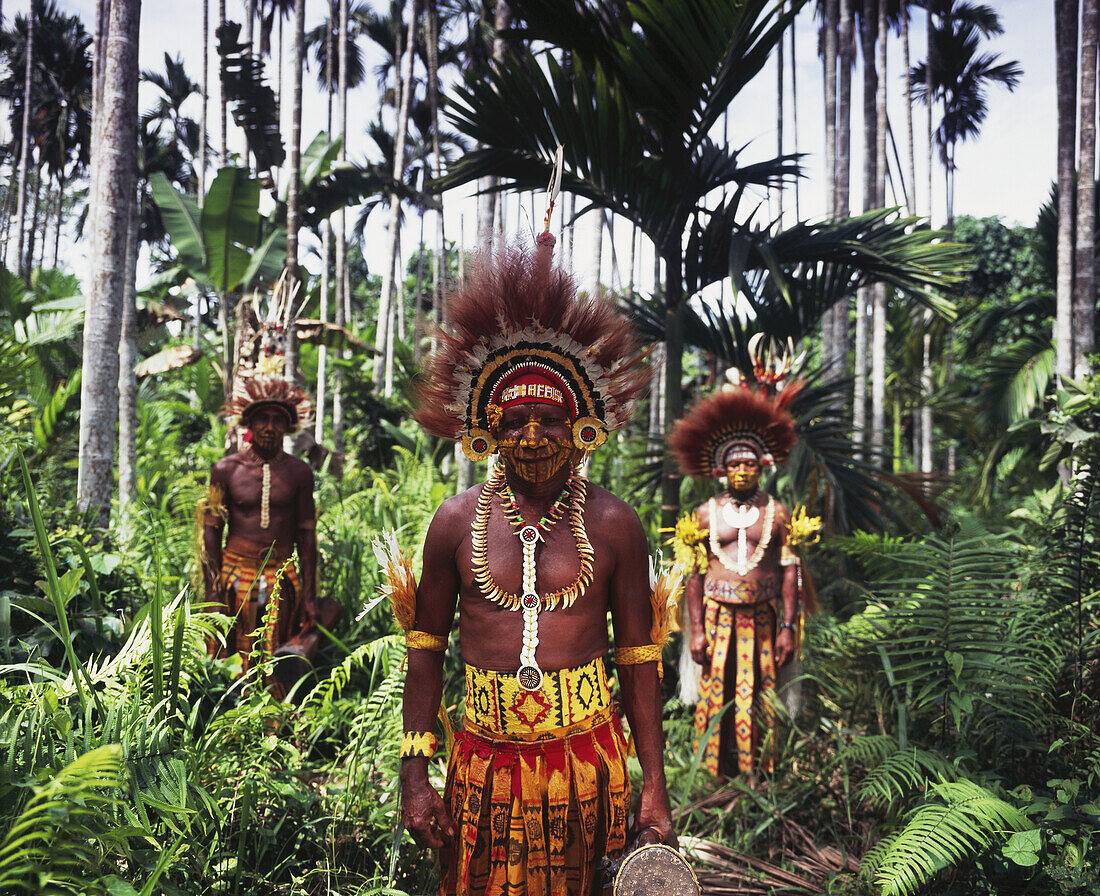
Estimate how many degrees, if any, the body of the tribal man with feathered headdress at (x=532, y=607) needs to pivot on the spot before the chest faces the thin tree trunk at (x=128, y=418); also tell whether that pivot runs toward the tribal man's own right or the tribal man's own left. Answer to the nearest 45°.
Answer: approximately 135° to the tribal man's own right

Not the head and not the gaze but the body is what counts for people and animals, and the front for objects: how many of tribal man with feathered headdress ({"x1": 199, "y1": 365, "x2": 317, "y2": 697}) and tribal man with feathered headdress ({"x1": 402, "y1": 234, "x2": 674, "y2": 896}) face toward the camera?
2

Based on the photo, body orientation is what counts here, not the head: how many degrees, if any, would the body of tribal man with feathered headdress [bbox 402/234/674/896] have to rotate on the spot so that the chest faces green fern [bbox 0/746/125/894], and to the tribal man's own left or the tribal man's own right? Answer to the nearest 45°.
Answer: approximately 45° to the tribal man's own right

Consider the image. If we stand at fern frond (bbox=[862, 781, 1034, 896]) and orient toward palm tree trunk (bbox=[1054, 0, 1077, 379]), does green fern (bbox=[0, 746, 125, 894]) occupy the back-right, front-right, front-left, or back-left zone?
back-left

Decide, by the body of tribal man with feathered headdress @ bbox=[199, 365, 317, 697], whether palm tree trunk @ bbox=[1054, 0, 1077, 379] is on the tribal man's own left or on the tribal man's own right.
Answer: on the tribal man's own left

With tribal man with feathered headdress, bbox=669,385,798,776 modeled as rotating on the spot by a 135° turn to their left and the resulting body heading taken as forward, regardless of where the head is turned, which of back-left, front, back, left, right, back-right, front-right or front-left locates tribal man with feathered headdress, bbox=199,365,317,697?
back-left

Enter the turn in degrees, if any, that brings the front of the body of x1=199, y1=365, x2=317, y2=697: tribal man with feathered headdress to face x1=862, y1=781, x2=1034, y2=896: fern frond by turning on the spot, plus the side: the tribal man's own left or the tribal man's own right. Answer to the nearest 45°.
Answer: approximately 45° to the tribal man's own left

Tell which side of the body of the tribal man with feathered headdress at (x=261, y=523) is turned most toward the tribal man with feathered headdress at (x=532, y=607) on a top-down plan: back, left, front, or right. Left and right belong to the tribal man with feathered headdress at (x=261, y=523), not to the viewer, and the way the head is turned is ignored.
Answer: front
